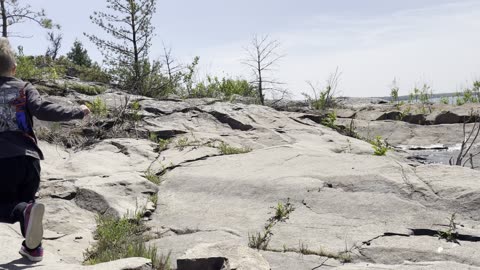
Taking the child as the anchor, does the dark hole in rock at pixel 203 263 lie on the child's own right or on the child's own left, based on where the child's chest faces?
on the child's own right

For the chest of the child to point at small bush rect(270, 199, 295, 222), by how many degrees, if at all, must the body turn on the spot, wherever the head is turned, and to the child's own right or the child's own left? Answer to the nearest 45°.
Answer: approximately 90° to the child's own right

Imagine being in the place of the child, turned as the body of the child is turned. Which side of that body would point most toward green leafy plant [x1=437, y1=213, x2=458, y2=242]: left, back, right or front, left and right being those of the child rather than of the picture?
right

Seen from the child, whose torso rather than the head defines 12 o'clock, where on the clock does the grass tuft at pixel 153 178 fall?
The grass tuft is roughly at 1 o'clock from the child.

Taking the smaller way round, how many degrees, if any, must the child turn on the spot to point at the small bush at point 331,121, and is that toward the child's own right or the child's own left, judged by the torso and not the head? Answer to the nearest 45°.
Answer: approximately 45° to the child's own right

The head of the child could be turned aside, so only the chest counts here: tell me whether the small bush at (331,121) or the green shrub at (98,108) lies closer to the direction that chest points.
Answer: the green shrub

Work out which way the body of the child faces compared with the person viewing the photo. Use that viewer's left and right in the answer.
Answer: facing away from the viewer

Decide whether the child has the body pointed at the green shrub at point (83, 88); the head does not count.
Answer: yes

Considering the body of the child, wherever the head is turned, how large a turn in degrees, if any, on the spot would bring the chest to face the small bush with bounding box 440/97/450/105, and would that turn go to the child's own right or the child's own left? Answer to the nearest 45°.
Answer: approximately 45° to the child's own right

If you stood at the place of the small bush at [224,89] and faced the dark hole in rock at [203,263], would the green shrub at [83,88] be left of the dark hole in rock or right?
right

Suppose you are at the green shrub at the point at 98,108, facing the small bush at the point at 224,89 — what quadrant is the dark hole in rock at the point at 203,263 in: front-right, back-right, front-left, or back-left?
back-right

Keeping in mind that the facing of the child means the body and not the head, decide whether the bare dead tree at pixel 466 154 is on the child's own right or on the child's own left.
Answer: on the child's own right
